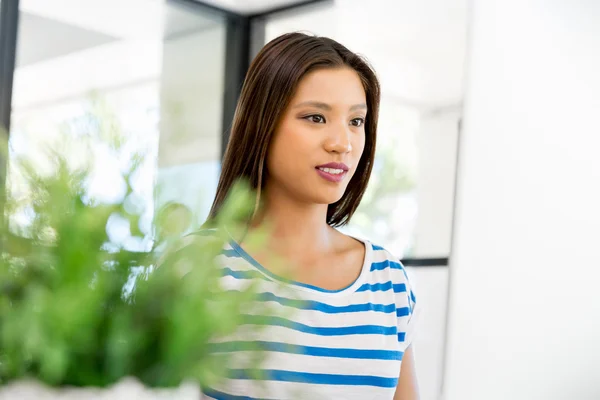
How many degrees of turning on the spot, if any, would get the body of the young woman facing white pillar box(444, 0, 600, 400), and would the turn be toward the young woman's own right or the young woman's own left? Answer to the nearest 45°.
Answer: approximately 90° to the young woman's own left

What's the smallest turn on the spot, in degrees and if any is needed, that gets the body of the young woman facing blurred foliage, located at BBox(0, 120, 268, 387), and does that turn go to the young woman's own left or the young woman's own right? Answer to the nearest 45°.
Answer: approximately 45° to the young woman's own right

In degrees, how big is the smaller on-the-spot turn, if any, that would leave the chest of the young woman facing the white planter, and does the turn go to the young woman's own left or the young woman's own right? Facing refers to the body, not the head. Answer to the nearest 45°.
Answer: approximately 45° to the young woman's own right
